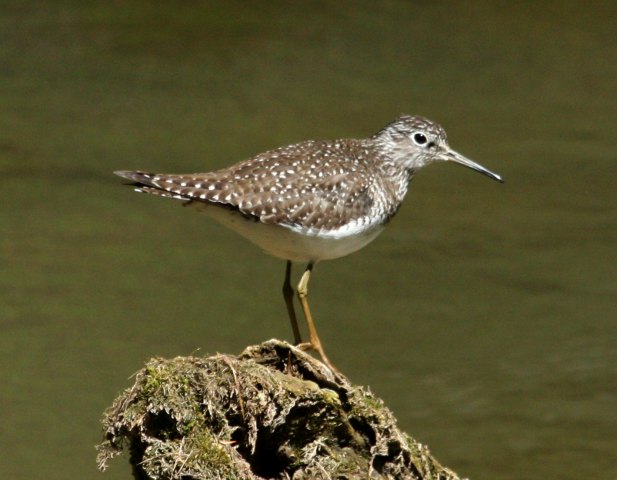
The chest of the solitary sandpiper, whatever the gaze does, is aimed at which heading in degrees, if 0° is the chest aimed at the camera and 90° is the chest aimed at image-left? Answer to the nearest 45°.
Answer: approximately 270°
